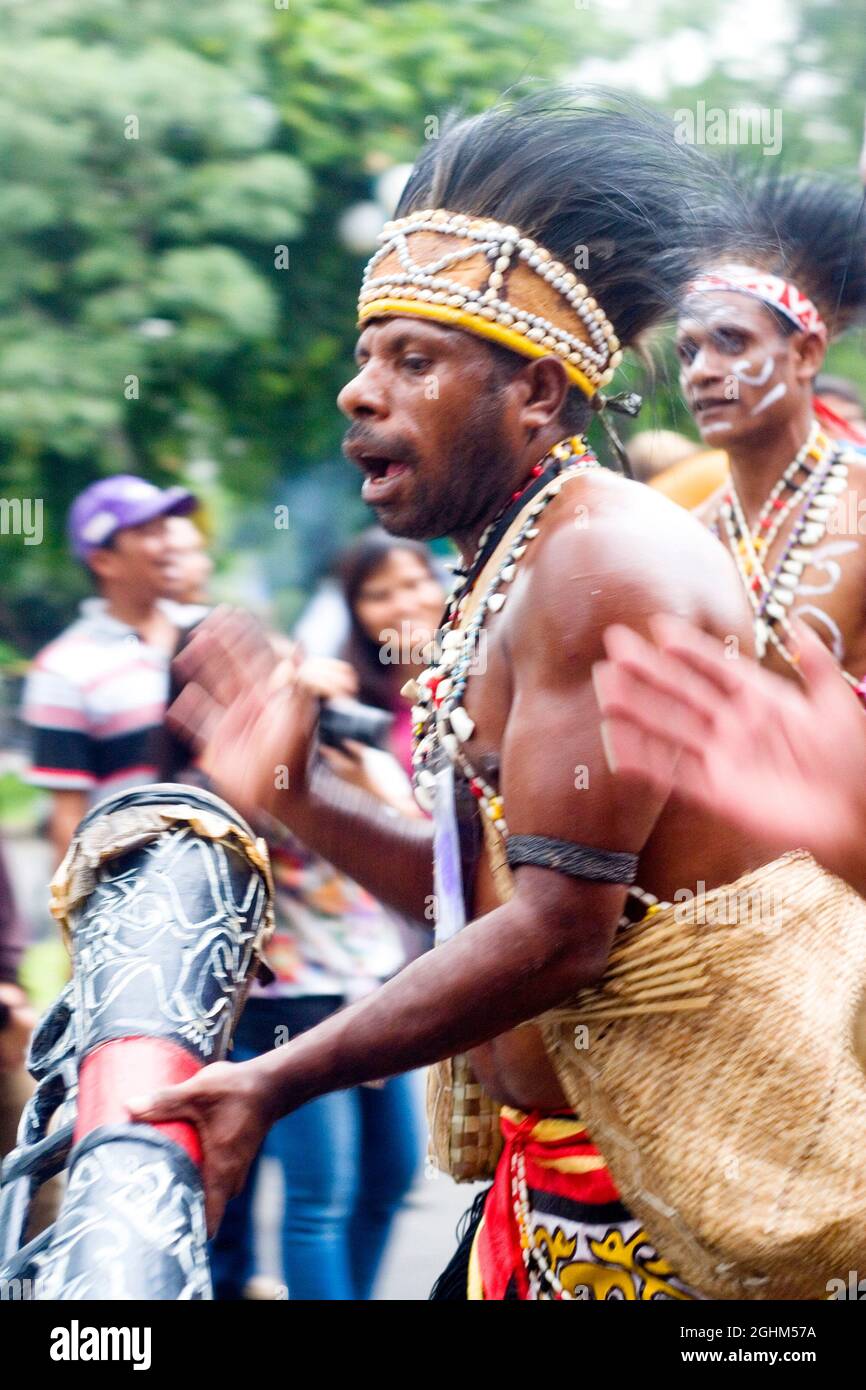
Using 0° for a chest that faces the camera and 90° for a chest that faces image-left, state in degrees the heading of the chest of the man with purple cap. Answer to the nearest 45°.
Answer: approximately 315°

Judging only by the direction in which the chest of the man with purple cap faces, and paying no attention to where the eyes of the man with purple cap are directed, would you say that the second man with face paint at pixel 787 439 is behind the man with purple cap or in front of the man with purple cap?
in front

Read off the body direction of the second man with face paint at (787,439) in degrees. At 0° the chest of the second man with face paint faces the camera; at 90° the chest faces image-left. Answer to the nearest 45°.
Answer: approximately 45°

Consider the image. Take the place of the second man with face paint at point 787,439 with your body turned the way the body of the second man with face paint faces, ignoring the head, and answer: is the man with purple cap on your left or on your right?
on your right

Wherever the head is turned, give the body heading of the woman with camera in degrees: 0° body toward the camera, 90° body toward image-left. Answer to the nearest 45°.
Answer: approximately 45°
